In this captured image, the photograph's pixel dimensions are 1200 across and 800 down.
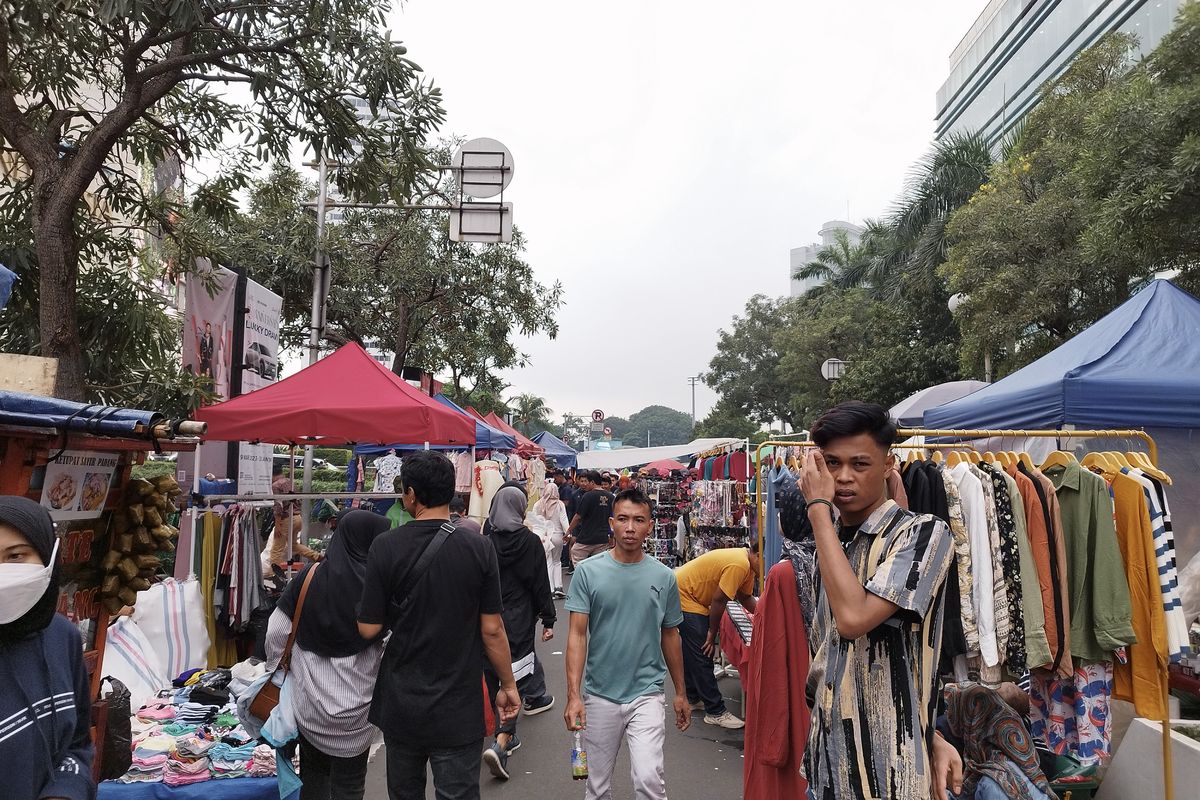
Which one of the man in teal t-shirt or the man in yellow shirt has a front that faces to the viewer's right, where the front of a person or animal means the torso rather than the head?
the man in yellow shirt

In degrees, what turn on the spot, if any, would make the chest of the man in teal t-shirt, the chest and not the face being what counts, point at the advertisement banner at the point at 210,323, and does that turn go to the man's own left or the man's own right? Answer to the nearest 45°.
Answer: approximately 135° to the man's own right

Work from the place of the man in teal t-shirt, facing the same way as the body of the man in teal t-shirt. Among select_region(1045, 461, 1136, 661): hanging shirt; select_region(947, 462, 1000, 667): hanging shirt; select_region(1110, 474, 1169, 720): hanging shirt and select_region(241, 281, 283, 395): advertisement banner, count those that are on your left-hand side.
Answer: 3

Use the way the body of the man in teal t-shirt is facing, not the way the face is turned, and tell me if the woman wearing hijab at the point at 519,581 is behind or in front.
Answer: behind

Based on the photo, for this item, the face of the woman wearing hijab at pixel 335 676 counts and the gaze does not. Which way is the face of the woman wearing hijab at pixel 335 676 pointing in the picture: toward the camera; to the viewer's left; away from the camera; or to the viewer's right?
away from the camera

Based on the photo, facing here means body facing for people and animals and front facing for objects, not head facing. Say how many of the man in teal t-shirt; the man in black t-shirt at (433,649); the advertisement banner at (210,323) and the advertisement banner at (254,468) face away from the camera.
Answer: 1

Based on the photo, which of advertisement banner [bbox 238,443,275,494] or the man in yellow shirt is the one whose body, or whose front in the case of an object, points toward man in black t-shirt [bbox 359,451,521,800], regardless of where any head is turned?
the advertisement banner

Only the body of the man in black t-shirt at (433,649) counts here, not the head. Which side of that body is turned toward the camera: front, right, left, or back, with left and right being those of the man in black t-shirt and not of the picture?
back

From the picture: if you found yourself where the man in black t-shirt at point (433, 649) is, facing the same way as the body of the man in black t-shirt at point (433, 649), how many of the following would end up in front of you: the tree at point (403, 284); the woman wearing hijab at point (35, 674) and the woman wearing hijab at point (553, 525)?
2

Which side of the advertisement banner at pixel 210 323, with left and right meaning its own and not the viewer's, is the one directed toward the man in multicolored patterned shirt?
front

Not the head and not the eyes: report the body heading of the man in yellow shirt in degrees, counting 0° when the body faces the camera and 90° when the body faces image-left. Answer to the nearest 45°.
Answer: approximately 270°

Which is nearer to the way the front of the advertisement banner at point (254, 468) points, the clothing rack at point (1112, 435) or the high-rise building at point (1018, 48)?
the clothing rack
